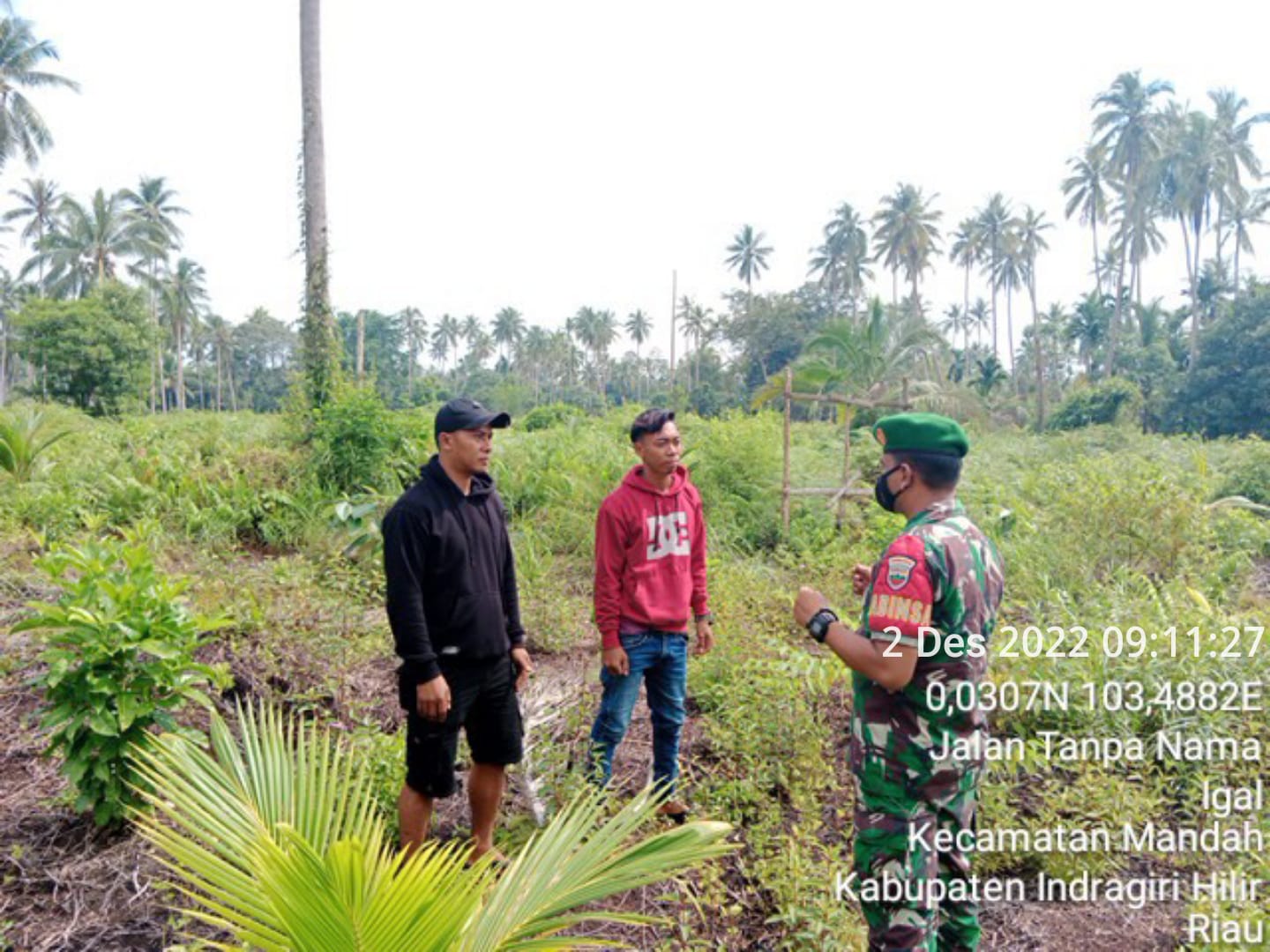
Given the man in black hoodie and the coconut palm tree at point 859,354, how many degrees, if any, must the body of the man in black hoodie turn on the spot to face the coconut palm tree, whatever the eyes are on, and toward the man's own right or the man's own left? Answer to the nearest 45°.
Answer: approximately 90° to the man's own left

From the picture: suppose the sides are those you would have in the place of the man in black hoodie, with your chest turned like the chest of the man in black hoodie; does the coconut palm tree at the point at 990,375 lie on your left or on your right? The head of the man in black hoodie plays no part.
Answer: on your left

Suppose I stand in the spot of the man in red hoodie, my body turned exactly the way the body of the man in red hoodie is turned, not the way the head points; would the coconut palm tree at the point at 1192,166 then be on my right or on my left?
on my left

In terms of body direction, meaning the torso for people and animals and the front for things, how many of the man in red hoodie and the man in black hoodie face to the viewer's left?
0

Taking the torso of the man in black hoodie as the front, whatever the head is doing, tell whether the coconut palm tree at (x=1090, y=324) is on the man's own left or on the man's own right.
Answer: on the man's own left

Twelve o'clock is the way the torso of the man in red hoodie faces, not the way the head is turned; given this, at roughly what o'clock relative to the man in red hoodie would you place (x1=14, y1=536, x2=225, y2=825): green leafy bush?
The green leafy bush is roughly at 4 o'clock from the man in red hoodie.

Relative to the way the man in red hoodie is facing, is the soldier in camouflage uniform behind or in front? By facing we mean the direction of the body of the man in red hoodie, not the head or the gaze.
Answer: in front

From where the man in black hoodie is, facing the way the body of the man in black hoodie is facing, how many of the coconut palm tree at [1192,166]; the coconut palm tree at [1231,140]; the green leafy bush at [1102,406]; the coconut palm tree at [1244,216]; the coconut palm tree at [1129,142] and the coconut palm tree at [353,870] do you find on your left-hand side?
5

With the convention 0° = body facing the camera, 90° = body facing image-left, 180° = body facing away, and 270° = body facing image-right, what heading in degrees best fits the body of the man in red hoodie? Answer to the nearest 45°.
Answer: approximately 315°

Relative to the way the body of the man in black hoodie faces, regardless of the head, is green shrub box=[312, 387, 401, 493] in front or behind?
behind

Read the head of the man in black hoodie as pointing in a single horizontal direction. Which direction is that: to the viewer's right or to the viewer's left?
to the viewer's right

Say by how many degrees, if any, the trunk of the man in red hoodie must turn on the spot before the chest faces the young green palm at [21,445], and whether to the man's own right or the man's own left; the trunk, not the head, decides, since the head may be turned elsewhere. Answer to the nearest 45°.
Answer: approximately 180°
